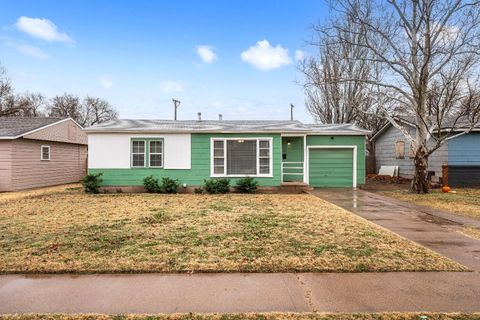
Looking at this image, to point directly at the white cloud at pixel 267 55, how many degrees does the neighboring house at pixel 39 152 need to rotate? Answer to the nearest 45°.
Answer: approximately 135° to its left

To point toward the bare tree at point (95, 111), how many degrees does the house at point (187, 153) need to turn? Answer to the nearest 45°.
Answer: approximately 135° to its right

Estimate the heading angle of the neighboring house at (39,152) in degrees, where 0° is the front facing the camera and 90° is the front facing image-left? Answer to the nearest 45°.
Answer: approximately 45°

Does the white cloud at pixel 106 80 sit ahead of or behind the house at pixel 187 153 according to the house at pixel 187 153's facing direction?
behind

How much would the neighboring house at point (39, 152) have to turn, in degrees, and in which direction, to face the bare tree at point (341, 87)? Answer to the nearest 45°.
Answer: approximately 135° to its left

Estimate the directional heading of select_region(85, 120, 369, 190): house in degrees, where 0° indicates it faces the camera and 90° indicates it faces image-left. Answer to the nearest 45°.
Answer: approximately 0°

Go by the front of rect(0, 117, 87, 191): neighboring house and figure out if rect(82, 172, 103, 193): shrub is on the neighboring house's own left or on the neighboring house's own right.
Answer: on the neighboring house's own left
